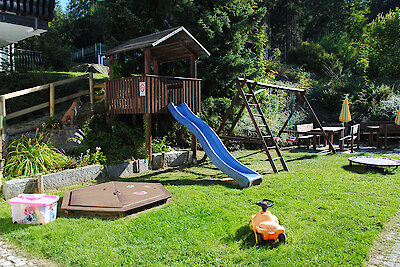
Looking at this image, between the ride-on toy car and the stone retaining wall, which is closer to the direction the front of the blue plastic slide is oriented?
the ride-on toy car

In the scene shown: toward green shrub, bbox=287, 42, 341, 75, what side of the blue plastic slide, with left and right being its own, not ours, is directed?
left

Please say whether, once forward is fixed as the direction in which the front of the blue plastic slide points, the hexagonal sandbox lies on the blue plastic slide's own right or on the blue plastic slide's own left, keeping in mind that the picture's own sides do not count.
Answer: on the blue plastic slide's own right

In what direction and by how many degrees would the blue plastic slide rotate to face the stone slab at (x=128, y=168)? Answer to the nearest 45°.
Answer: approximately 135° to its right

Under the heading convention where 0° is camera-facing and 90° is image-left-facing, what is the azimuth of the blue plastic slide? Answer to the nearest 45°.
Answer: approximately 315°

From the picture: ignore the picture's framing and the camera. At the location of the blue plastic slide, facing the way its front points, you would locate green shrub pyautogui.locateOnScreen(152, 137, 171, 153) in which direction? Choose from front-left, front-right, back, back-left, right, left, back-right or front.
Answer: back

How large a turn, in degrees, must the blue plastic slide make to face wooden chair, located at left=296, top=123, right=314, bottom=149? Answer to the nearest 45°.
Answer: approximately 90° to its left

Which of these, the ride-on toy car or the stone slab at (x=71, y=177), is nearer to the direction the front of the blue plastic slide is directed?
the ride-on toy car

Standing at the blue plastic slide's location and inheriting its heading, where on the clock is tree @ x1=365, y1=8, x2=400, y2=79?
The tree is roughly at 9 o'clock from the blue plastic slide.

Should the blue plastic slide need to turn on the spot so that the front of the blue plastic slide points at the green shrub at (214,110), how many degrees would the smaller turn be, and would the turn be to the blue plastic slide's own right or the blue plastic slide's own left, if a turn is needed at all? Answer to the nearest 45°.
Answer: approximately 135° to the blue plastic slide's own left

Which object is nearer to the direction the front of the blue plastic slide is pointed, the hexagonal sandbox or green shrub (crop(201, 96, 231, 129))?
the hexagonal sandbox

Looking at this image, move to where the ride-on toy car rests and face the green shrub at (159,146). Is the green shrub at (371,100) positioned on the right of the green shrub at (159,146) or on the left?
right

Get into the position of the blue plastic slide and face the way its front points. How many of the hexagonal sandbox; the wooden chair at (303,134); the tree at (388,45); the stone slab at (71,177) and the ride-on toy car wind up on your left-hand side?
2
